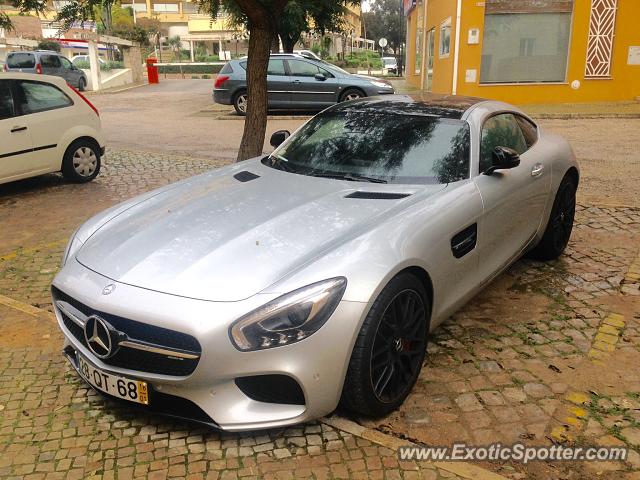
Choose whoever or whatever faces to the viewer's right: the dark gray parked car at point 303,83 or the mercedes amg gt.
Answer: the dark gray parked car

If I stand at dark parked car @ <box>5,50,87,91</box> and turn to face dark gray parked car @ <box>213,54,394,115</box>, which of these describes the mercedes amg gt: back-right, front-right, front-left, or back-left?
front-right

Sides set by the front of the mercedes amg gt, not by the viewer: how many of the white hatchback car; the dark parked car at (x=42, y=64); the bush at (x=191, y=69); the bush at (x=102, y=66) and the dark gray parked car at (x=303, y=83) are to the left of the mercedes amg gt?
0

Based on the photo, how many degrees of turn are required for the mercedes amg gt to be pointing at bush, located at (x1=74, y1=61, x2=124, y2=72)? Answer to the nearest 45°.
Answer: approximately 135° to its right

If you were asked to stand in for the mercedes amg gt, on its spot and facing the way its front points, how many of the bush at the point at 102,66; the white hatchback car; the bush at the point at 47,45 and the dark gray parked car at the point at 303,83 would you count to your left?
0

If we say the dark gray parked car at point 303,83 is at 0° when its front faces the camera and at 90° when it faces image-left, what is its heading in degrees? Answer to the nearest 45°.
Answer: approximately 270°

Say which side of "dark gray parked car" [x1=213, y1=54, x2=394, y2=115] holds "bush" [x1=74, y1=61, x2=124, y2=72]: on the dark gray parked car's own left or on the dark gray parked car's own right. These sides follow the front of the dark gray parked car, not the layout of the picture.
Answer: on the dark gray parked car's own left

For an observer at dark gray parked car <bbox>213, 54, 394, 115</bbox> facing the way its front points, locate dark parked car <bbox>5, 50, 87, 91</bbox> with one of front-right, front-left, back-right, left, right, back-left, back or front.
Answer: back-left

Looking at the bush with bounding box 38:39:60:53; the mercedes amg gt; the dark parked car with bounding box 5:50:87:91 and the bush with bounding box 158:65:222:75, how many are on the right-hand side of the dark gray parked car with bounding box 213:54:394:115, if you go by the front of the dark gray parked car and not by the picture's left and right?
1

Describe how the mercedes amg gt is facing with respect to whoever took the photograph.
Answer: facing the viewer and to the left of the viewer

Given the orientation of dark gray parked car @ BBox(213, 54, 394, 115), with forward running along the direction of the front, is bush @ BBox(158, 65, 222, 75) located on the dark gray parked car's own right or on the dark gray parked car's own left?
on the dark gray parked car's own left

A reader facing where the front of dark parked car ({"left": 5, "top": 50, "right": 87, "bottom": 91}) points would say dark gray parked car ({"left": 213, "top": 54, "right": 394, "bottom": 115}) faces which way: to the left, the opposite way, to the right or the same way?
to the right

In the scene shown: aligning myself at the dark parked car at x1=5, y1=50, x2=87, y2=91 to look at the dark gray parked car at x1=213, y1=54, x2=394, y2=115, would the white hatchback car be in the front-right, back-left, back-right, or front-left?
front-right

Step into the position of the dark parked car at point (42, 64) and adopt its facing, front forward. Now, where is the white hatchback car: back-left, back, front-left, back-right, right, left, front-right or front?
back-right

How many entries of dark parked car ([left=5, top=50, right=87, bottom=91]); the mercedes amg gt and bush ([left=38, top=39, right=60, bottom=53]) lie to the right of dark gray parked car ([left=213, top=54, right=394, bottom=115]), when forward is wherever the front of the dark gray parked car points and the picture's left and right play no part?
1

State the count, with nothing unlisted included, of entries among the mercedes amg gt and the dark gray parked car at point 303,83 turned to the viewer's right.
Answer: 1

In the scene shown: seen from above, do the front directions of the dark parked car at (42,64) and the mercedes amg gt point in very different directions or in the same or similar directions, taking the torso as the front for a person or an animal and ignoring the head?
very different directions

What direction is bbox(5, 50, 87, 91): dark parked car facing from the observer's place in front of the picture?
facing away from the viewer and to the right of the viewer

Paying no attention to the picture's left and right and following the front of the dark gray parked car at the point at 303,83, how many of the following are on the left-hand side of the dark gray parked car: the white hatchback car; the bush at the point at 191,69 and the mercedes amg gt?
1

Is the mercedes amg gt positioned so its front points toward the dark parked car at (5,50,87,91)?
no

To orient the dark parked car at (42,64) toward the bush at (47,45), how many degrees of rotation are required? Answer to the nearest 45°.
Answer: approximately 45° to its left
